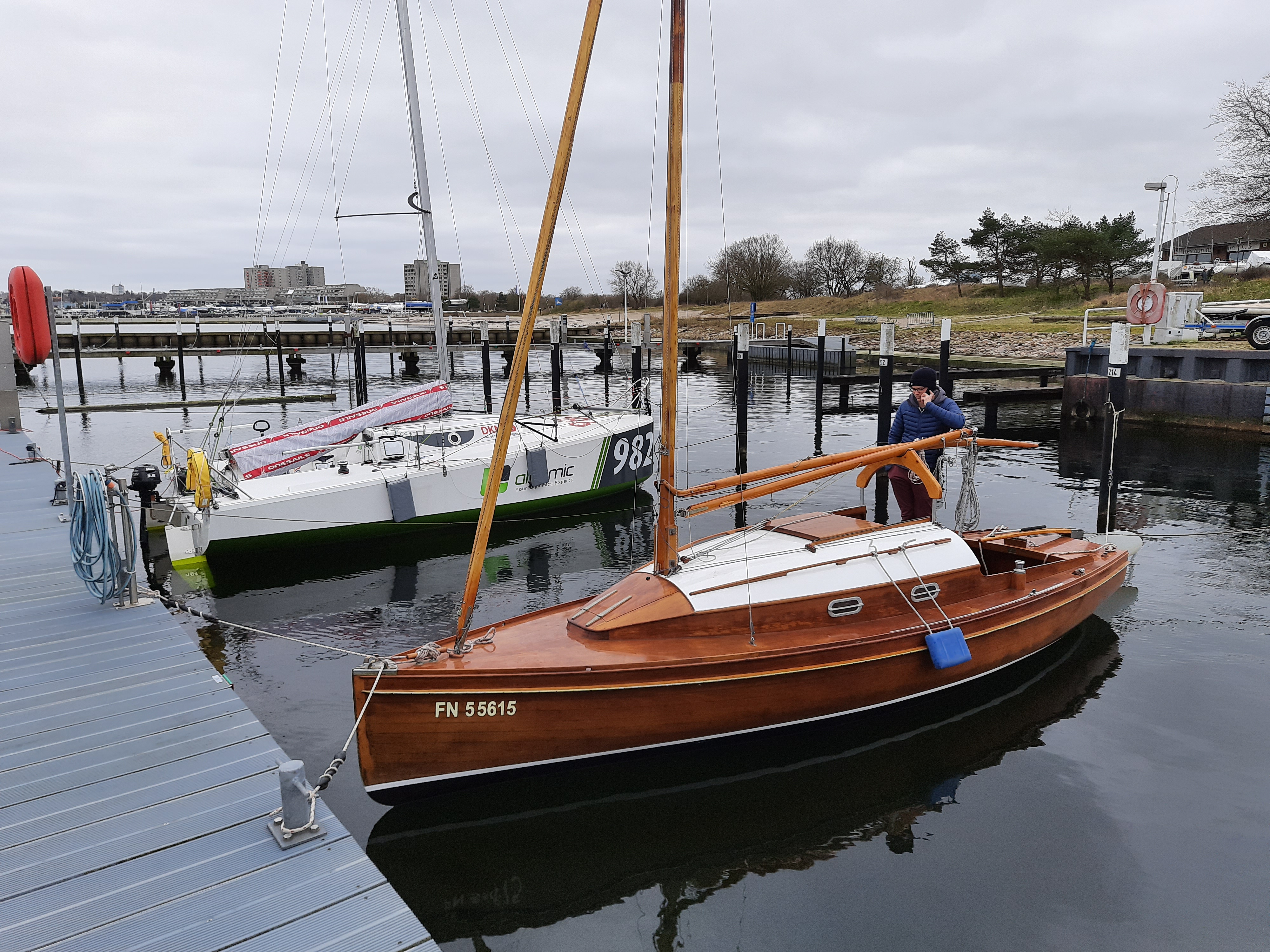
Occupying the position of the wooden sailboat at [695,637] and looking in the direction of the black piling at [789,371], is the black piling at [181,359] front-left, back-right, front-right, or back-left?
front-left

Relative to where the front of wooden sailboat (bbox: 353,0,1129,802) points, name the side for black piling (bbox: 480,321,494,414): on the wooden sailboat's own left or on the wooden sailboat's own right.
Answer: on the wooden sailboat's own right

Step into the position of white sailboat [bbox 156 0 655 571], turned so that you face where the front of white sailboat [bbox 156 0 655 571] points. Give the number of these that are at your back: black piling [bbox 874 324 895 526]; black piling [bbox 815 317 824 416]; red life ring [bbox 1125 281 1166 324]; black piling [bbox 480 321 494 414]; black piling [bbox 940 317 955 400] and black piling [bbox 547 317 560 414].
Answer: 0

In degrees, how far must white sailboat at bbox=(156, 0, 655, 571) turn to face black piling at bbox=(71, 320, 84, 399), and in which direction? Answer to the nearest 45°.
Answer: approximately 90° to its left

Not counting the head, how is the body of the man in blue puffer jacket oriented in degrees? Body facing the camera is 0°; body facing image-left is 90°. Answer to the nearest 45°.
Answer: approximately 45°

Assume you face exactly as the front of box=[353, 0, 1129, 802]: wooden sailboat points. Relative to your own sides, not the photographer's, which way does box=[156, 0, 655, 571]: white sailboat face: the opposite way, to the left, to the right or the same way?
the opposite way

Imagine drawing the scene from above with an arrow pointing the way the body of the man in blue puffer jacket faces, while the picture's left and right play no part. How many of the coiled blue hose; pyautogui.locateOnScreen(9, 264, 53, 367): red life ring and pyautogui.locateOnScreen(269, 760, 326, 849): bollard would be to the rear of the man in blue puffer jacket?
0

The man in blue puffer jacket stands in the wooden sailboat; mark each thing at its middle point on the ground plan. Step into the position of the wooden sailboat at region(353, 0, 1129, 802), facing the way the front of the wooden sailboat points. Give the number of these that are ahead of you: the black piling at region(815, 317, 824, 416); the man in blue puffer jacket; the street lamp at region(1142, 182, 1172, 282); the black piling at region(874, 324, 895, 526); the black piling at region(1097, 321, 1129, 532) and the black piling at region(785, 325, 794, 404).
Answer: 0

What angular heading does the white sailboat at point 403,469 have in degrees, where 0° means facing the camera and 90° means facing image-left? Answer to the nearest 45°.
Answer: approximately 225°

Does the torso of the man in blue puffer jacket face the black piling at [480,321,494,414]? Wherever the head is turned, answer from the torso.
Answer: no

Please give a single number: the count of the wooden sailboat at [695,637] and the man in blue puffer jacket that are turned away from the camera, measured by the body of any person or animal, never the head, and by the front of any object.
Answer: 0

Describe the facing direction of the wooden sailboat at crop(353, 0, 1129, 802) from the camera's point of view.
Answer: facing the viewer and to the left of the viewer

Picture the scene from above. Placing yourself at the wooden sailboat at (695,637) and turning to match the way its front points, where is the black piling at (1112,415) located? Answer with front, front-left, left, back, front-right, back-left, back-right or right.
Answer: back

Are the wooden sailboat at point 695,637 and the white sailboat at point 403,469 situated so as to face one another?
no

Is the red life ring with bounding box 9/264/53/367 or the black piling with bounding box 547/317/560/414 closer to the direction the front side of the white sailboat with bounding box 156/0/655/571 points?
the black piling

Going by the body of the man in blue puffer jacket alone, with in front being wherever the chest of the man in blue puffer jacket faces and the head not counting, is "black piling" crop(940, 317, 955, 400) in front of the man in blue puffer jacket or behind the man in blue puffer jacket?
behind

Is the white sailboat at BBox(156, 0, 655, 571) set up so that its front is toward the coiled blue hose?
no

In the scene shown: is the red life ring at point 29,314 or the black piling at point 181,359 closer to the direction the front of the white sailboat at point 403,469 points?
the black piling

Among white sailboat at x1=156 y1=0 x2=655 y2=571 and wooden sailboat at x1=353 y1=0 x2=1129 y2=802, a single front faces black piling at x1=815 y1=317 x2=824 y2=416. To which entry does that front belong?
the white sailboat

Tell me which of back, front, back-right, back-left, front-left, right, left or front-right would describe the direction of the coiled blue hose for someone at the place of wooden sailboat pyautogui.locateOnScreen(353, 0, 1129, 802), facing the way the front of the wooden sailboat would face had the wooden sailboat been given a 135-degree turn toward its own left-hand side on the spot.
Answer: back

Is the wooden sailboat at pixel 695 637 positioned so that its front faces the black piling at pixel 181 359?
no

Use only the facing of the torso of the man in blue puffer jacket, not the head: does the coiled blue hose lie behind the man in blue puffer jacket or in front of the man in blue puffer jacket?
in front
